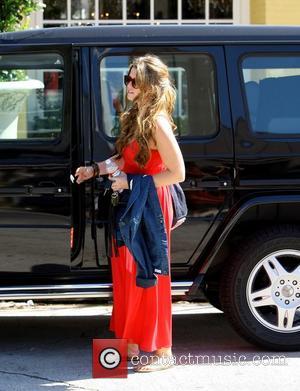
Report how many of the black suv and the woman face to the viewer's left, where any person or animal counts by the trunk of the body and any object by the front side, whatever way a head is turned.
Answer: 2

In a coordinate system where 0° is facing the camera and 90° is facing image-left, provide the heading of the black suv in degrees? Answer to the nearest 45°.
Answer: approximately 90°

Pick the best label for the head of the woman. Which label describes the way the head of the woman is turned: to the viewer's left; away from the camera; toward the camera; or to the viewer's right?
to the viewer's left

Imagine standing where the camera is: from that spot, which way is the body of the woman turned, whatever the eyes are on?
to the viewer's left
